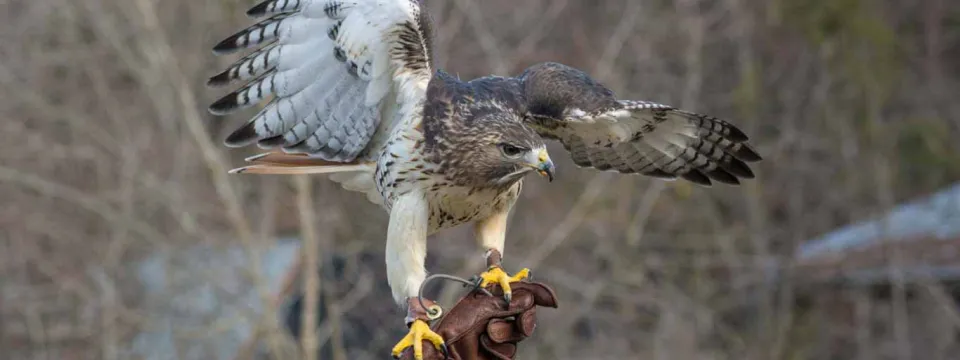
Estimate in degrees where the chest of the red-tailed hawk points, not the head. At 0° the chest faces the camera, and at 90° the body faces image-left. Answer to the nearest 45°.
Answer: approximately 315°
